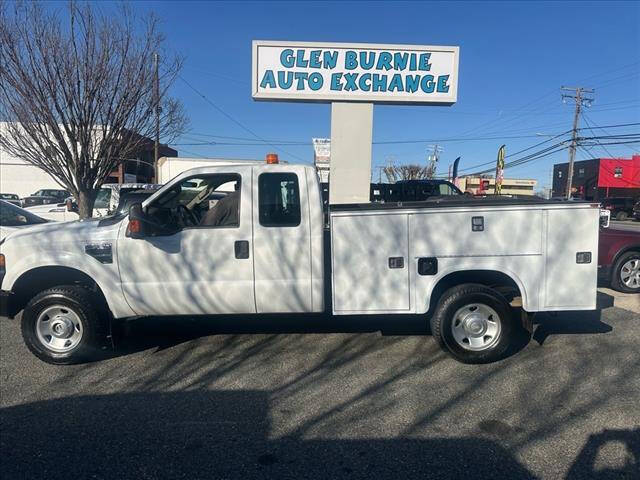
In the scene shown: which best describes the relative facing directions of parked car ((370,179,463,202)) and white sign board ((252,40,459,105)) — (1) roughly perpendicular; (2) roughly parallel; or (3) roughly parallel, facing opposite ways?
roughly perpendicular

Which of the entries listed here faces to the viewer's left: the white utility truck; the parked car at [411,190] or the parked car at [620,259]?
the white utility truck

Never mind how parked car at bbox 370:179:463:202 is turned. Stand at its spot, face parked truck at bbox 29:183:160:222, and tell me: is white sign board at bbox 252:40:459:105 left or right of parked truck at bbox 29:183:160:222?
left

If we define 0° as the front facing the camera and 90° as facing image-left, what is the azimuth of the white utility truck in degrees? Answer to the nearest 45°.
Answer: approximately 90°

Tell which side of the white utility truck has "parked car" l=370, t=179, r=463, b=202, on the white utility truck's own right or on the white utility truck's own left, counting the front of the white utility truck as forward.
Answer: on the white utility truck's own right
